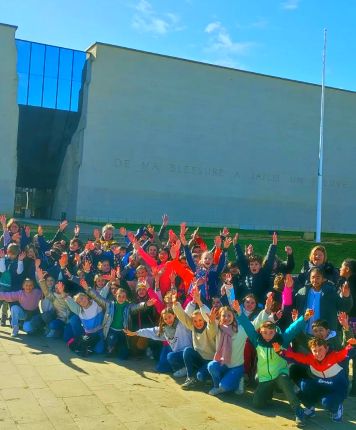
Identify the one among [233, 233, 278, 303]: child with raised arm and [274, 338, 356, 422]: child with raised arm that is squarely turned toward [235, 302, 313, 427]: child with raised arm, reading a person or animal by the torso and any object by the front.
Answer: [233, 233, 278, 303]: child with raised arm

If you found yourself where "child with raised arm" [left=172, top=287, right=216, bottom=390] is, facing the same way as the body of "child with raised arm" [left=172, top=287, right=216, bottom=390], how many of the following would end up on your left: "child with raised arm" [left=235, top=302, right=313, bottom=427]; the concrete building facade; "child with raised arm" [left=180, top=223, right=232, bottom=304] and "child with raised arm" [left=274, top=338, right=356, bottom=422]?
2

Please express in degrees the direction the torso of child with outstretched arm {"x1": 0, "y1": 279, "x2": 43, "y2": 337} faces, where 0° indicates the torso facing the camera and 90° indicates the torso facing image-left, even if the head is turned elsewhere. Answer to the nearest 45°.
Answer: approximately 0°

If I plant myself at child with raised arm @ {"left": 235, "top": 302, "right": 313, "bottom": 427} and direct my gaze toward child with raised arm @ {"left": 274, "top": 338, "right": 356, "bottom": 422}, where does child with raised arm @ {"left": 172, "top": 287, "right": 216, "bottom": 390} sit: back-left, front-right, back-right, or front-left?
back-left

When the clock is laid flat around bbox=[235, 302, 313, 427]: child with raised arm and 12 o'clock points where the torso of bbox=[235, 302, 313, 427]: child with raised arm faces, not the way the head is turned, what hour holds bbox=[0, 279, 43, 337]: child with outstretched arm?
bbox=[0, 279, 43, 337]: child with outstretched arm is roughly at 4 o'clock from bbox=[235, 302, 313, 427]: child with raised arm.

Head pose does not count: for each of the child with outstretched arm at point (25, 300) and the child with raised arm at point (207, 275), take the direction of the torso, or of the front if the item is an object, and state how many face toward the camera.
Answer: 2

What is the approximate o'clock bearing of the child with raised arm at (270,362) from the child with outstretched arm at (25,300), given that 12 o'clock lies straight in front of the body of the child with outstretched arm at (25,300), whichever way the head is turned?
the child with raised arm at (270,362) is roughly at 11 o'clock from the child with outstretched arm at (25,300).

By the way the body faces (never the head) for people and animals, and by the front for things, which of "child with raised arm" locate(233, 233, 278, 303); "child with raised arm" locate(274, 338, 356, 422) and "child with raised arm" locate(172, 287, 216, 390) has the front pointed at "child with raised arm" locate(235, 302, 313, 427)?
"child with raised arm" locate(233, 233, 278, 303)

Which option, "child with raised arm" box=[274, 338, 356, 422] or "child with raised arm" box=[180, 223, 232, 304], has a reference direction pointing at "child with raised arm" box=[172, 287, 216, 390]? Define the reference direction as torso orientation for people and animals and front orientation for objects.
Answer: "child with raised arm" box=[180, 223, 232, 304]

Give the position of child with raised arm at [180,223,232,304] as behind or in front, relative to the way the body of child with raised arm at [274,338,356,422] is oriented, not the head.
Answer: behind

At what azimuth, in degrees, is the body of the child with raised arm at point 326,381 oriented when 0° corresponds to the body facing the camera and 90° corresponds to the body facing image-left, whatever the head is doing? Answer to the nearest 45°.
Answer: approximately 0°

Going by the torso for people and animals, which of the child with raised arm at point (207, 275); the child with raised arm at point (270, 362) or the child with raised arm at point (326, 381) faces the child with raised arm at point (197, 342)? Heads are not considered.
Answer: the child with raised arm at point (207, 275)

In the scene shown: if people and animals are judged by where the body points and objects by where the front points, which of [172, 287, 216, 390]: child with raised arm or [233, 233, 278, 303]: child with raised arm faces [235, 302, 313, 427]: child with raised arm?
[233, 233, 278, 303]: child with raised arm

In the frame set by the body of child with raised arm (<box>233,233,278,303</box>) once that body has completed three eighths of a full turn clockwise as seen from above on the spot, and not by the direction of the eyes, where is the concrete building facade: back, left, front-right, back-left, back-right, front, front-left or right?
front-right

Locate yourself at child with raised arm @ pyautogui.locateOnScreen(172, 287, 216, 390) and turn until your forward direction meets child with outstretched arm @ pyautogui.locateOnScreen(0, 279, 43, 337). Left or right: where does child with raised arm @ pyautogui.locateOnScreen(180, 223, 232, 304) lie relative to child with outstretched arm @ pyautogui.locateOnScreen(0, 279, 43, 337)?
right
